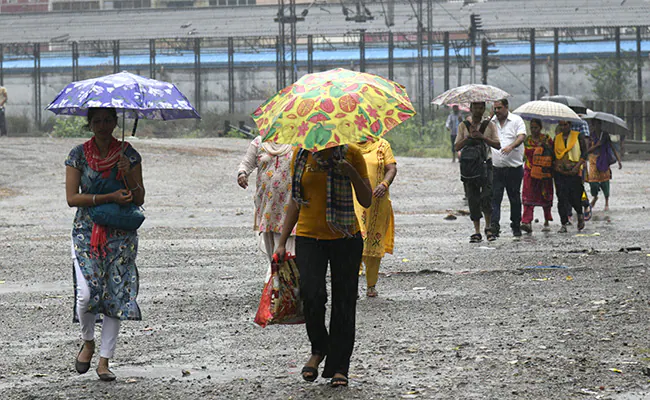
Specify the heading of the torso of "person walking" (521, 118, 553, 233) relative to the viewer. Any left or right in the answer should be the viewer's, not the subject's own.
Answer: facing the viewer

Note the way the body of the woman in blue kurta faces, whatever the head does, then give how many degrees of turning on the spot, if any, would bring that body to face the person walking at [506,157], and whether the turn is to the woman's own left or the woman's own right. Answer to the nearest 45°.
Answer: approximately 135° to the woman's own left

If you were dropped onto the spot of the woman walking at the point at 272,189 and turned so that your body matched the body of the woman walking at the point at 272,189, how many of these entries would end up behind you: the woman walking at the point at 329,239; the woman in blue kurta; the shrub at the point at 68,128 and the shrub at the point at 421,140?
2

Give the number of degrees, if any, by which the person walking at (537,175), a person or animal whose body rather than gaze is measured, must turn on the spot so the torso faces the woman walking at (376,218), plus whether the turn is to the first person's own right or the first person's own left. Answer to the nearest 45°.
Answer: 0° — they already face them

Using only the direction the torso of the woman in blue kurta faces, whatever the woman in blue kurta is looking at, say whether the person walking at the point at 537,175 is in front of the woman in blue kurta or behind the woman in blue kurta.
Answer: behind

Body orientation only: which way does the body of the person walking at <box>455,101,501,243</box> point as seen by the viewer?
toward the camera

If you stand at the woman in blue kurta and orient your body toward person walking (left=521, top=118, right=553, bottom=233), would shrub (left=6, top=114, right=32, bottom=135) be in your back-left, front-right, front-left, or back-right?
front-left

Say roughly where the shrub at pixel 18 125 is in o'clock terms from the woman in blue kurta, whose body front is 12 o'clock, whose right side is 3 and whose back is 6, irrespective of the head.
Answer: The shrub is roughly at 6 o'clock from the woman in blue kurta.

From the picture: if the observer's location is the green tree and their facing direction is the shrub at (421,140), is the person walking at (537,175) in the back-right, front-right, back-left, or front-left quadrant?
front-left
